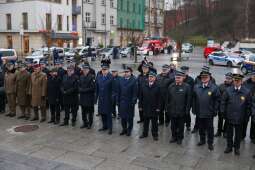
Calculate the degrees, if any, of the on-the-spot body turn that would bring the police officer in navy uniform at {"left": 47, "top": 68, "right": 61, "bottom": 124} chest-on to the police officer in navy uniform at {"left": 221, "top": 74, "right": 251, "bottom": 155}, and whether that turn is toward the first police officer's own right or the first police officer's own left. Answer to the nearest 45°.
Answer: approximately 45° to the first police officer's own left

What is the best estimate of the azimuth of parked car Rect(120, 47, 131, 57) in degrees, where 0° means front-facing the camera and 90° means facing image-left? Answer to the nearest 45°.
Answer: approximately 45°

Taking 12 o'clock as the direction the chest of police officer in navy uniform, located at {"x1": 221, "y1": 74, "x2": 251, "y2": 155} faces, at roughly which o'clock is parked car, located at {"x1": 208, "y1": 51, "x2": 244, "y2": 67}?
The parked car is roughly at 6 o'clock from the police officer in navy uniform.

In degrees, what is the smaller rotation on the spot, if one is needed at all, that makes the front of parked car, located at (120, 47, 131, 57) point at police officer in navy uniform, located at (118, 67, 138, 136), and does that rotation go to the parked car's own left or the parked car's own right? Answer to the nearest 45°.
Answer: approximately 45° to the parked car's own left

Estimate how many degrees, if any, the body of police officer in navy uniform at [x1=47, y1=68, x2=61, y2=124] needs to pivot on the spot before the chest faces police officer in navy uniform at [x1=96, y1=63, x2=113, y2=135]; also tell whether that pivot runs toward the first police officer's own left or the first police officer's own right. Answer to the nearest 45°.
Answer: approximately 45° to the first police officer's own left

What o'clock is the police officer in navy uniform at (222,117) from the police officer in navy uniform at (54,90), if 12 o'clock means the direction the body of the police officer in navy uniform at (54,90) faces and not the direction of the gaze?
the police officer in navy uniform at (222,117) is roughly at 10 o'clock from the police officer in navy uniform at (54,90).

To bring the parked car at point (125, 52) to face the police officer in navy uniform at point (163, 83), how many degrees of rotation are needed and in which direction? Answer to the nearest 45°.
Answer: approximately 45° to its left
